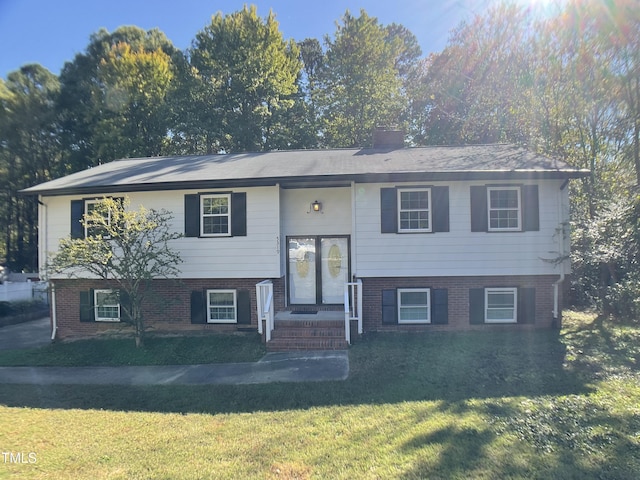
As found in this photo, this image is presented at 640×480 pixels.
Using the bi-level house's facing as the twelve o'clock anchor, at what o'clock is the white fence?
The white fence is roughly at 4 o'clock from the bi-level house.

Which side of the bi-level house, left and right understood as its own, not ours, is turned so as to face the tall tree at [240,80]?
back

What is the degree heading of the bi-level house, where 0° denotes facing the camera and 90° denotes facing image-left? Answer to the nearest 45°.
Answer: approximately 0°

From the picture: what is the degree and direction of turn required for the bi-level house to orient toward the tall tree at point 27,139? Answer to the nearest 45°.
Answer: approximately 135° to its right

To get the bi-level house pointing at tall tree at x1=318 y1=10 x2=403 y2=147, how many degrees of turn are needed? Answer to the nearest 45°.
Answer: approximately 180°

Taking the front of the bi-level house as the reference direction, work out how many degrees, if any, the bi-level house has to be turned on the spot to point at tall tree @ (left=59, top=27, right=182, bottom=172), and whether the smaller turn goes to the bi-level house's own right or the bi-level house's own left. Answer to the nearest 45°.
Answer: approximately 135° to the bi-level house's own right

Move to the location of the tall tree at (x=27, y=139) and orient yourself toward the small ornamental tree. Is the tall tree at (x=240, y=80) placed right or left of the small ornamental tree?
left
